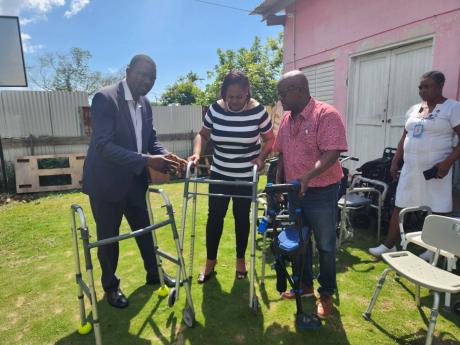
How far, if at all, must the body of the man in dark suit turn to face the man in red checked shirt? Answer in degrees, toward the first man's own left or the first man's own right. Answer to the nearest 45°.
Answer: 0° — they already face them

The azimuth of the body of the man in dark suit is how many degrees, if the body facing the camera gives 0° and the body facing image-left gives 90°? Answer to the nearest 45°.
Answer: approximately 315°

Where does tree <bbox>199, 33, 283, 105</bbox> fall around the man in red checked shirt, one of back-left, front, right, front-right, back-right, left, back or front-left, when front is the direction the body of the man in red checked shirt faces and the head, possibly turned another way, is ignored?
back-right

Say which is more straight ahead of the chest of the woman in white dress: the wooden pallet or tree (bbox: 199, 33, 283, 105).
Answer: the wooden pallet

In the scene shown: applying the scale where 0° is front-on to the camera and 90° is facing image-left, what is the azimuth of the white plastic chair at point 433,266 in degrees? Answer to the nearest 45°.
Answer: approximately 45°

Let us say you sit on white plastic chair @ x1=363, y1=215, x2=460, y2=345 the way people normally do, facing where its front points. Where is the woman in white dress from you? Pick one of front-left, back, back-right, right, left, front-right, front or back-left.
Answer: back-right

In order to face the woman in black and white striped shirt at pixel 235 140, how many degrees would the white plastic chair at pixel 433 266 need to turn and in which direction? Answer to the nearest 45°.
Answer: approximately 45° to its right

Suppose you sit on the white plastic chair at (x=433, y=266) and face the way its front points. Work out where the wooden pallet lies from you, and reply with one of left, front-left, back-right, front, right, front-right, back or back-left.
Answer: front-right
